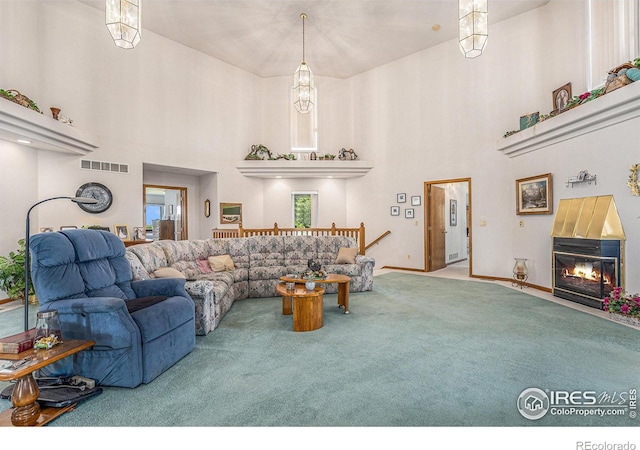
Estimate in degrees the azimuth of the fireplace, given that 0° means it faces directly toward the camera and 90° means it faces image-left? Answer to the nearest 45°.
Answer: approximately 45°

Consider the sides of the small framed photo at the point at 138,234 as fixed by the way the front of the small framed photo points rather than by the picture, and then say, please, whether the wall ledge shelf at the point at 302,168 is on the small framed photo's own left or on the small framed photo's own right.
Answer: on the small framed photo's own left

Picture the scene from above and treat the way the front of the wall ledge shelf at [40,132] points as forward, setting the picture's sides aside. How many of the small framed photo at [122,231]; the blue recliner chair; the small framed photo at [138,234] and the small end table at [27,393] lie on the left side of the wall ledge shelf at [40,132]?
2

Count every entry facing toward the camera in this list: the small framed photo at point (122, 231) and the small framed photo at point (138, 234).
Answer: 2

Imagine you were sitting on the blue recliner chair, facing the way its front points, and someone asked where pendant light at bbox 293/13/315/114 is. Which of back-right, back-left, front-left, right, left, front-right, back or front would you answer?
left

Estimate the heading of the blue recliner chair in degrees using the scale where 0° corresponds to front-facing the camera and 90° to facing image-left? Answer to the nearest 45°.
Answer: approximately 315°

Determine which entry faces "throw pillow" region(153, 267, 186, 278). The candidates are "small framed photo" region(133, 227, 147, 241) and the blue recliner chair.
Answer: the small framed photo

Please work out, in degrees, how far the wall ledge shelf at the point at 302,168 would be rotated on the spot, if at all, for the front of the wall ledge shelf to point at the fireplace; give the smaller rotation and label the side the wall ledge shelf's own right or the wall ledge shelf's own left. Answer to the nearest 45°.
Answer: approximately 45° to the wall ledge shelf's own left

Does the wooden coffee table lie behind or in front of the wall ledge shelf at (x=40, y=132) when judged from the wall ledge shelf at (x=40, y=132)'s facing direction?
in front

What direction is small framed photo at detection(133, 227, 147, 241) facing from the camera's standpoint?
toward the camera

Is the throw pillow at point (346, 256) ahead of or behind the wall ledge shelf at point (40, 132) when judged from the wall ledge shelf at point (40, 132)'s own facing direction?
ahead

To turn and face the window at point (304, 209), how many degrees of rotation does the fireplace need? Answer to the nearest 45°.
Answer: approximately 45° to its right

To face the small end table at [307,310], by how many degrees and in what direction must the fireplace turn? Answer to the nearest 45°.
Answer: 0° — it already faces it

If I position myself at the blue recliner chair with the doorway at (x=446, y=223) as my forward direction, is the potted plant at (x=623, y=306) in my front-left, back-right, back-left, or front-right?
front-right

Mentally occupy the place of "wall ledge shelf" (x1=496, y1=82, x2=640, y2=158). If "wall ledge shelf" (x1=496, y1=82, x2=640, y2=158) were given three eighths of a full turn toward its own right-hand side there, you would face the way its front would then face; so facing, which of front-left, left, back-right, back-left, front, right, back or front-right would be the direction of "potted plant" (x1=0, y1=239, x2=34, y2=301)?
back-left

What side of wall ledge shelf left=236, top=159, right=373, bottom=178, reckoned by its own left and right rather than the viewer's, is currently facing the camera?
front

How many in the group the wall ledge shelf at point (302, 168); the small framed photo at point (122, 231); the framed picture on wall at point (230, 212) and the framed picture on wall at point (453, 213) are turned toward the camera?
4
